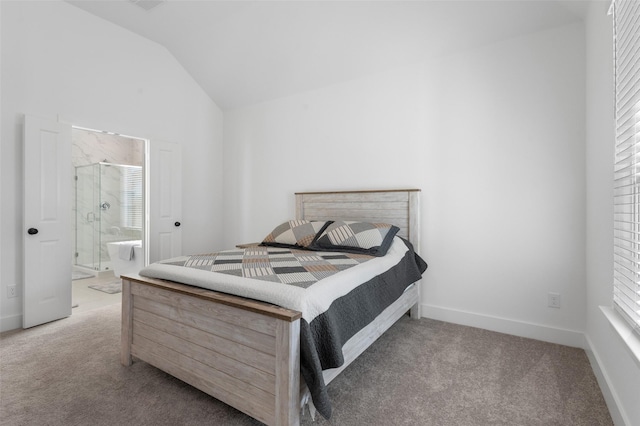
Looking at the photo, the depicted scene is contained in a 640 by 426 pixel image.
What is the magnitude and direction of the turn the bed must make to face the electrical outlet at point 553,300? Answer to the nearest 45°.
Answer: approximately 135° to its left

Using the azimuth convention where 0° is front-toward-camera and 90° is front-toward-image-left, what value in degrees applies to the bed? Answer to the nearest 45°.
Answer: approximately 45°

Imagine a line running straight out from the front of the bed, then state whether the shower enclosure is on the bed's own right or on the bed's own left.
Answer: on the bed's own right

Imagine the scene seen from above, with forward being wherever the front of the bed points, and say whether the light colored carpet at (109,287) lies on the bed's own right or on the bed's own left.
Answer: on the bed's own right

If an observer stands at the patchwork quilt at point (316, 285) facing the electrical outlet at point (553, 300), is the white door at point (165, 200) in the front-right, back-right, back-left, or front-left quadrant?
back-left

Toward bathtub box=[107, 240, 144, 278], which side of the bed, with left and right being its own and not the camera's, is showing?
right
